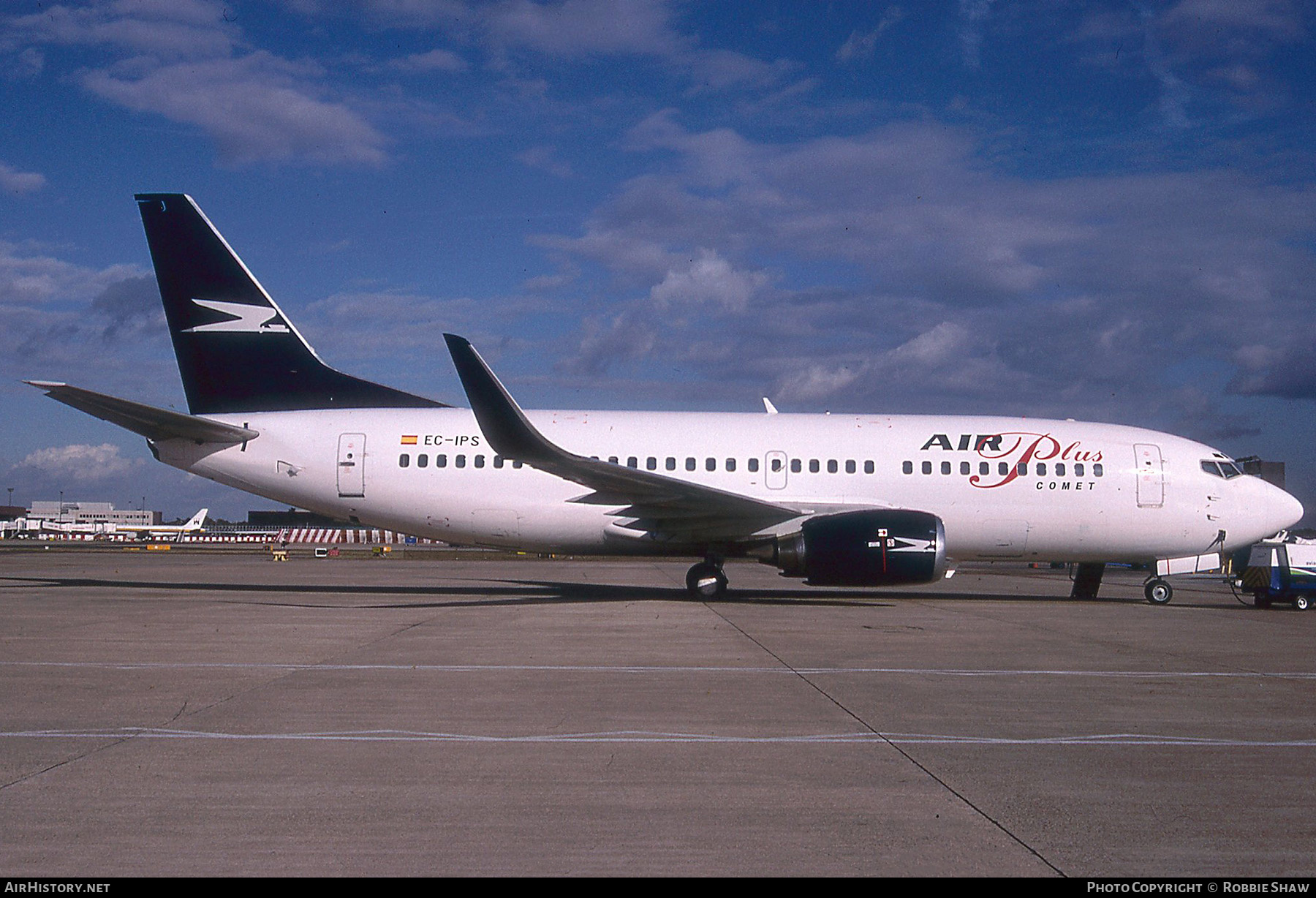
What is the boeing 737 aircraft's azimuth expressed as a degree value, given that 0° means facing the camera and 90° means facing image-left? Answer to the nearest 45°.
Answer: approximately 270°
